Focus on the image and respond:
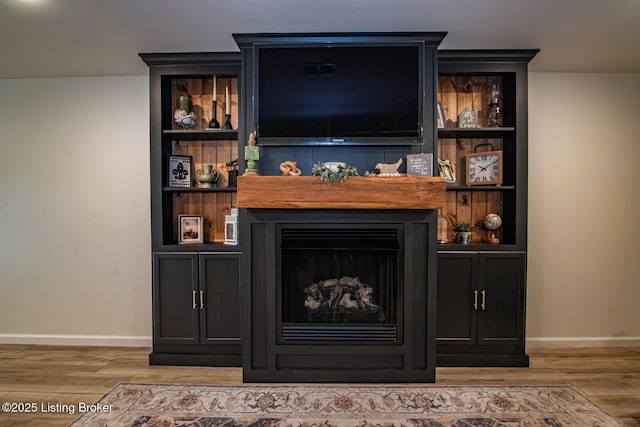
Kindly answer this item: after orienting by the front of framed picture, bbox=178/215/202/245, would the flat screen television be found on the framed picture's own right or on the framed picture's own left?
on the framed picture's own left

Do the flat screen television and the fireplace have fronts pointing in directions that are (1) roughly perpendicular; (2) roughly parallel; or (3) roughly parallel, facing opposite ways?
roughly parallel

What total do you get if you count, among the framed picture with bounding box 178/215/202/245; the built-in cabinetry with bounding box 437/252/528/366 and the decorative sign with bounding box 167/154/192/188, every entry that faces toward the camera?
3

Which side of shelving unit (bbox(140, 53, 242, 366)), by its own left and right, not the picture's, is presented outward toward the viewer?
front

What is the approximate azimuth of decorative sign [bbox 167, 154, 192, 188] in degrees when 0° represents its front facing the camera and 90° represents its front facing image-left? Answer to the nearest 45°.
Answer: approximately 0°

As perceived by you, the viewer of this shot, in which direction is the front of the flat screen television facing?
facing the viewer

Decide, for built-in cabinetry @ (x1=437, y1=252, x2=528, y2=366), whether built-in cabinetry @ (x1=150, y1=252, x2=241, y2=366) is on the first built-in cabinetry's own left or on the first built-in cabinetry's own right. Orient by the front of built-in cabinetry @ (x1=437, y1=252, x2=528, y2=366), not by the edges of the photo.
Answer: on the first built-in cabinetry's own right

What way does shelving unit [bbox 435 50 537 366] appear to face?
toward the camera

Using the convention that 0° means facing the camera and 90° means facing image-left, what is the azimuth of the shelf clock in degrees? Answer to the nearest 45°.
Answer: approximately 0°

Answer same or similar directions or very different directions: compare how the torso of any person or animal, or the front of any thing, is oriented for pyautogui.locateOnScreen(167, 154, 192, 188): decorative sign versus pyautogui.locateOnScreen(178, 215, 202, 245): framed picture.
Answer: same or similar directions

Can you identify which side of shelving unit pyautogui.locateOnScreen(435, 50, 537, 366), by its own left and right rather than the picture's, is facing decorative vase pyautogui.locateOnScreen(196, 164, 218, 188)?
right
